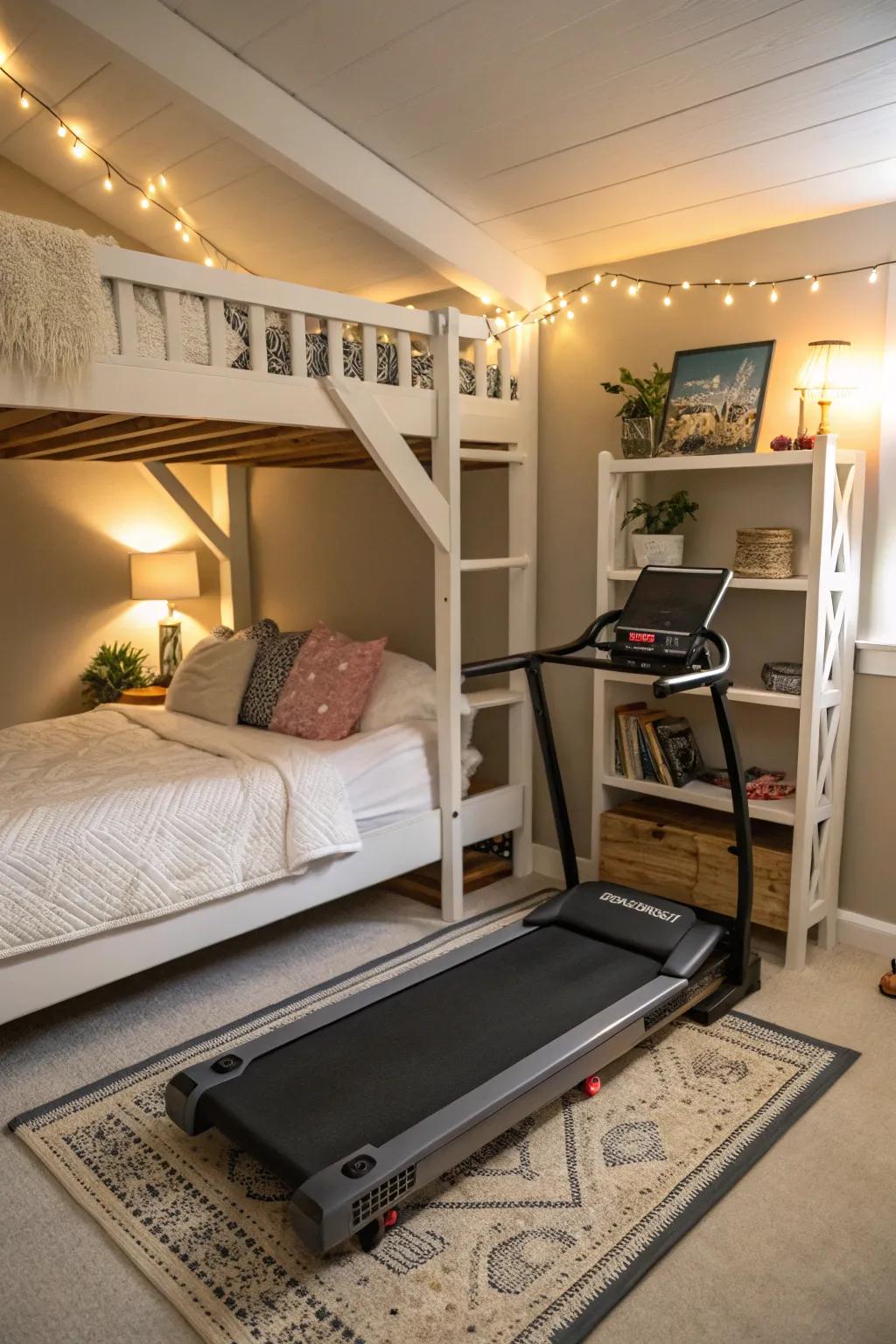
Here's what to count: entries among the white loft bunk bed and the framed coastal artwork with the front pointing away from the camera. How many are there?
0

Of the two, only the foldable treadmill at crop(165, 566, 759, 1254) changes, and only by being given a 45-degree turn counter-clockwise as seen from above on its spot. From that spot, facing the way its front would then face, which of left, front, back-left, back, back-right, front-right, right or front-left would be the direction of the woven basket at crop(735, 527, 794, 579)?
front-right

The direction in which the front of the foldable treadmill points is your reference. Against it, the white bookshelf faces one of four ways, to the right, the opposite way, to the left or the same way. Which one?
the opposite way

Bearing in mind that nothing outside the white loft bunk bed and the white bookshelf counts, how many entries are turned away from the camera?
0

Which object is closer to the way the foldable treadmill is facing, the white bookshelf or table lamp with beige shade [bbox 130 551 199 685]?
the white bookshelf

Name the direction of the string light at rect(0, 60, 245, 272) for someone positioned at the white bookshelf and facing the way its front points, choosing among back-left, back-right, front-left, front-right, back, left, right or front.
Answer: front-right

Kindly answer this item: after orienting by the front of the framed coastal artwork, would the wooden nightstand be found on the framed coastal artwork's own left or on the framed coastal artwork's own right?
on the framed coastal artwork's own right

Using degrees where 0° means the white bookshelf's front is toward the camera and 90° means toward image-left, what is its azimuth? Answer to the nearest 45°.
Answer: approximately 45°

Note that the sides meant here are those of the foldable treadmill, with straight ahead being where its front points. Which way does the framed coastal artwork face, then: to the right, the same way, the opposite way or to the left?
the opposite way
